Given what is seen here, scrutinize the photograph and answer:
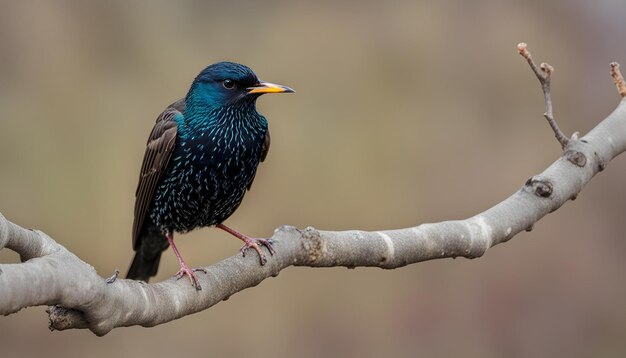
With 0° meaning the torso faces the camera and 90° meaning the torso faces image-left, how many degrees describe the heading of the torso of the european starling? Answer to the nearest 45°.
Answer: approximately 315°
